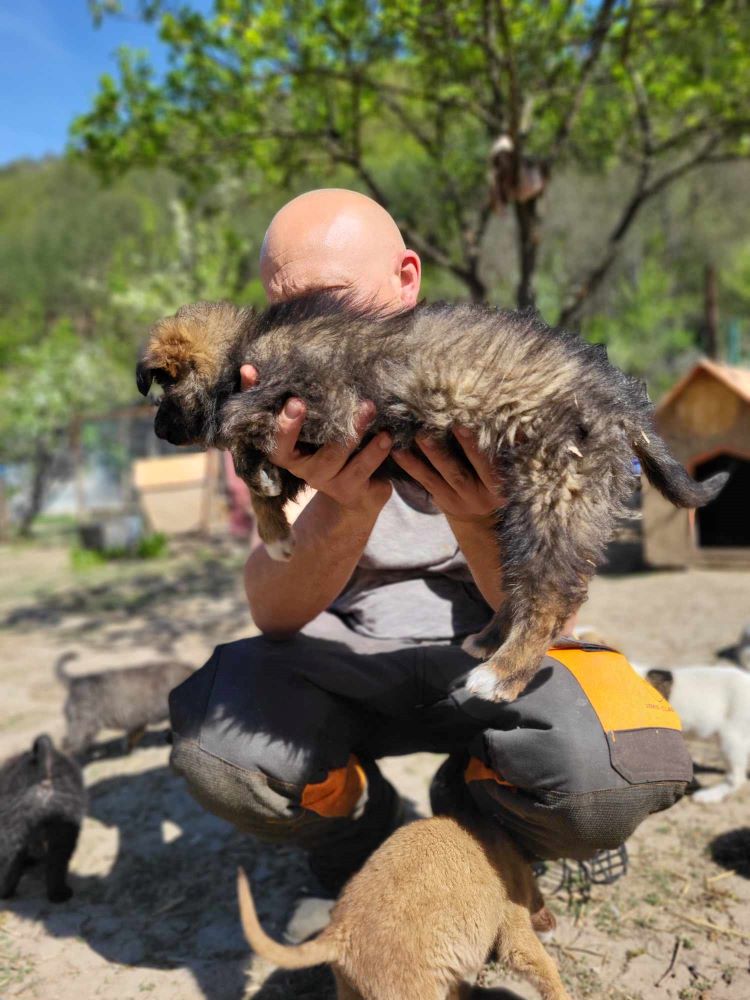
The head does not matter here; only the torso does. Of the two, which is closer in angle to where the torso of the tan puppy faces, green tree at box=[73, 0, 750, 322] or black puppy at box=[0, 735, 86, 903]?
the green tree

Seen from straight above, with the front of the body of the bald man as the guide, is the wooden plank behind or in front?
behind

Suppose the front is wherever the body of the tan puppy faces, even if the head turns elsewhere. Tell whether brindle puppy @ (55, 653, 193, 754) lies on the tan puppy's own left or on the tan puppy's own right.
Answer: on the tan puppy's own left

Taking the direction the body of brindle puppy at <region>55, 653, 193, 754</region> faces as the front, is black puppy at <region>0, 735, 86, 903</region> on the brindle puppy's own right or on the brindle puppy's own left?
on the brindle puppy's own right

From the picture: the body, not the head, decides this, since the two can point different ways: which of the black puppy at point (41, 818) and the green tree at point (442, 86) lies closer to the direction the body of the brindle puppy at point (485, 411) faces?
the black puppy

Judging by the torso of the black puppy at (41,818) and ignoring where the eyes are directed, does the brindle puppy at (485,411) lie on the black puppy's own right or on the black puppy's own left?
on the black puppy's own right

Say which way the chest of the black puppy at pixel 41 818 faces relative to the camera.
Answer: away from the camera

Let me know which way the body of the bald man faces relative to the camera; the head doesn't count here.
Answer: toward the camera

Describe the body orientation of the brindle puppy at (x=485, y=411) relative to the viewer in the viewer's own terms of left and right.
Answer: facing to the left of the viewer

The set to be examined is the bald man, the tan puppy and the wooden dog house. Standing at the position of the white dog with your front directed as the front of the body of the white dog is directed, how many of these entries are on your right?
1

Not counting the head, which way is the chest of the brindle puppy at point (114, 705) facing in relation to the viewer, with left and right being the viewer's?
facing to the right of the viewer

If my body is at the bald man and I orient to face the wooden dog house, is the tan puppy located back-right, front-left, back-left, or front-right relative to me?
back-right

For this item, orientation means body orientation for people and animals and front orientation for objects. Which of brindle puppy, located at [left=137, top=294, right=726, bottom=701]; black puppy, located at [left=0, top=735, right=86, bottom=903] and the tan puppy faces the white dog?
the tan puppy

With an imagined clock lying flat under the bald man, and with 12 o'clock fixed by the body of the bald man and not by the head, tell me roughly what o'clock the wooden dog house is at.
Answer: The wooden dog house is roughly at 7 o'clock from the bald man.

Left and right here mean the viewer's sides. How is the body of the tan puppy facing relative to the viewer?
facing away from the viewer and to the right of the viewer

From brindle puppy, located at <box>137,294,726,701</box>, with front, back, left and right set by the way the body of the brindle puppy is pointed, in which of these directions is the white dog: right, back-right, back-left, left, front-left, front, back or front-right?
back-right
